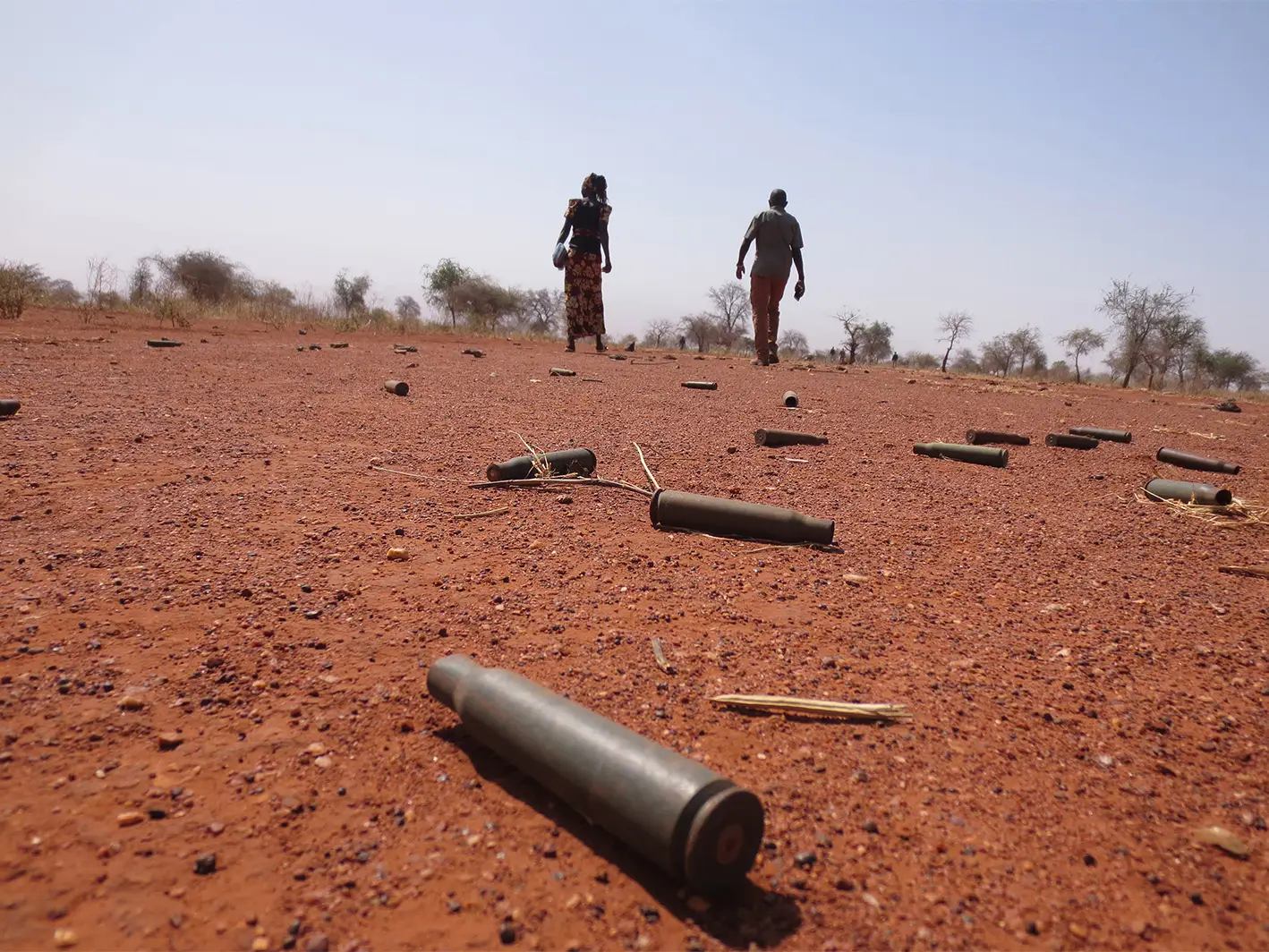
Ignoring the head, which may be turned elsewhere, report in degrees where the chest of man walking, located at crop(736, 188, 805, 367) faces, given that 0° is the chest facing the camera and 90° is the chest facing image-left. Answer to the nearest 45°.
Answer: approximately 180°

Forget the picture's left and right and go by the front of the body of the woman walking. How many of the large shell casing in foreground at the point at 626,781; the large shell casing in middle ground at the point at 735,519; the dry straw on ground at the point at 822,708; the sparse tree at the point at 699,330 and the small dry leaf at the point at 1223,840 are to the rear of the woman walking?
4

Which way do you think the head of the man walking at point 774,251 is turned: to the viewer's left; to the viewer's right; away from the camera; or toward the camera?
away from the camera

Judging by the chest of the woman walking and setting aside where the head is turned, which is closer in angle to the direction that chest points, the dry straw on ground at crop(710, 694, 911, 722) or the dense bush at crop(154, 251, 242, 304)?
the dense bush

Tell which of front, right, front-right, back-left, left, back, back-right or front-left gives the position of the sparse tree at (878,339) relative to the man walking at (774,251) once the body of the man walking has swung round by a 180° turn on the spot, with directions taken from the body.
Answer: back

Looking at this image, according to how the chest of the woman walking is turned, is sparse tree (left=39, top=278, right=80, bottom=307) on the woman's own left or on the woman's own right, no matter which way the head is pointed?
on the woman's own left

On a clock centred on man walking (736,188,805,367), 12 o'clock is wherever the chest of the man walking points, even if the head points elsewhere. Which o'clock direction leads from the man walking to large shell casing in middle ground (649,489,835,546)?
The large shell casing in middle ground is roughly at 6 o'clock from the man walking.

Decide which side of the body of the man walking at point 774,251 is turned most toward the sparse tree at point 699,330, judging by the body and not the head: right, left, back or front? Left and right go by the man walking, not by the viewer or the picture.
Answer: front

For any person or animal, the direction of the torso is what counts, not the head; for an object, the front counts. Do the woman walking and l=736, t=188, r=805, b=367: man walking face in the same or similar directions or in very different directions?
same or similar directions

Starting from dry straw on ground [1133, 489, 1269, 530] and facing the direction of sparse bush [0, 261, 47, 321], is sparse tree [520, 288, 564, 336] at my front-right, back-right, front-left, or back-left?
front-right

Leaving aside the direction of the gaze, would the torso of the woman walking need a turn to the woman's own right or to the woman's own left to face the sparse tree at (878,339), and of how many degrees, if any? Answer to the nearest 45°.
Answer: approximately 45° to the woman's own right

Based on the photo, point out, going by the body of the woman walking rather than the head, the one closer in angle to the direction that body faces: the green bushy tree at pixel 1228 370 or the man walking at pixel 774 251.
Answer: the green bushy tree

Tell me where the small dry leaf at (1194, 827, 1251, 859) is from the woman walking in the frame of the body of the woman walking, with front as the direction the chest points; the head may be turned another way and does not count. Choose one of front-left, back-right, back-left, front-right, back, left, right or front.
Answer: back

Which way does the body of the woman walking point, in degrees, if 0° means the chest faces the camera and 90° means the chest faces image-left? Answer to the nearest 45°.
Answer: approximately 180°

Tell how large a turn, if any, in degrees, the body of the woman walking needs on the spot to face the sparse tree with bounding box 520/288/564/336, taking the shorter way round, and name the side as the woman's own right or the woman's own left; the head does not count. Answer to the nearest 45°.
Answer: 0° — they already face it
